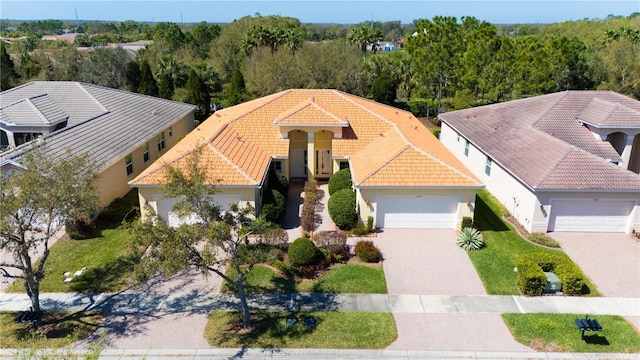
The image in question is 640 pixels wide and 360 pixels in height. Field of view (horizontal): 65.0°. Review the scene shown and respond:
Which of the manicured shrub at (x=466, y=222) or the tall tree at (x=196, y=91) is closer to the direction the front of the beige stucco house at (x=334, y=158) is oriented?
the manicured shrub

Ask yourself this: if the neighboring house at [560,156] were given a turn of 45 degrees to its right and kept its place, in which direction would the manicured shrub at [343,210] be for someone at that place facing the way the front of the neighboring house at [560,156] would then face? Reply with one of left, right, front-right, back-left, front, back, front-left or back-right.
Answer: front

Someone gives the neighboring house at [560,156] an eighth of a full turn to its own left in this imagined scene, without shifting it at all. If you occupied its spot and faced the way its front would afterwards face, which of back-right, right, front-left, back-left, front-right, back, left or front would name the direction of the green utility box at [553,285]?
front-right

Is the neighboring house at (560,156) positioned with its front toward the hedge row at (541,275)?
yes

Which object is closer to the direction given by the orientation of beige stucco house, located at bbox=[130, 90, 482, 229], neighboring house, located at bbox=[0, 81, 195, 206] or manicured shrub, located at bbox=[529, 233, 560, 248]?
the manicured shrub

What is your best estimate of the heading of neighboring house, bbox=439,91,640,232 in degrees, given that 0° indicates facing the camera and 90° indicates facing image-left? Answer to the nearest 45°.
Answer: approximately 0°

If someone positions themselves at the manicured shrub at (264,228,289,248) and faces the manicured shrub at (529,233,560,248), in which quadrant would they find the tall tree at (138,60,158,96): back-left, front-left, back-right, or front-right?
back-left

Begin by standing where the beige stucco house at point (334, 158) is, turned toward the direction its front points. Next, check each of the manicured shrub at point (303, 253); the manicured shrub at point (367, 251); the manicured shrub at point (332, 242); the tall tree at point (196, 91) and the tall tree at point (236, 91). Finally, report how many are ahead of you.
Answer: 3

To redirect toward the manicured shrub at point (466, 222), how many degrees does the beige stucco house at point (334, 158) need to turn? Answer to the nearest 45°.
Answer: approximately 45° to its left

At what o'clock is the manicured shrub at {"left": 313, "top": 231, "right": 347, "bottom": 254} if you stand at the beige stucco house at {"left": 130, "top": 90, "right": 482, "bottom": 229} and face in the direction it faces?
The manicured shrub is roughly at 12 o'clock from the beige stucco house.

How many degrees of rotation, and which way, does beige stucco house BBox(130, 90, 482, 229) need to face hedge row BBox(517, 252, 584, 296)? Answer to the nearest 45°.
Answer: approximately 45° to its left

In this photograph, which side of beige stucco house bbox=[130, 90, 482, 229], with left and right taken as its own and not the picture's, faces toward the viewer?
front

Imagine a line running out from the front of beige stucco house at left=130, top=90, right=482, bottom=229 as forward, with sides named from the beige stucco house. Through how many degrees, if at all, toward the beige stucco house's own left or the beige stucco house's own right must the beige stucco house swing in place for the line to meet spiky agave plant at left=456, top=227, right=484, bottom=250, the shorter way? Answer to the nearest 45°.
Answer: approximately 45° to the beige stucco house's own left

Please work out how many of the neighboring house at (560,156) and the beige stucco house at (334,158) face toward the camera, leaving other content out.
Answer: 2

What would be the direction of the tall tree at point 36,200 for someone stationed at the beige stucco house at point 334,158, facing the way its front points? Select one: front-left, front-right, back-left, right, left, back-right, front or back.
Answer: front-right

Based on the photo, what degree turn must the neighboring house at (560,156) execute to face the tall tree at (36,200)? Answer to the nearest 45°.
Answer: approximately 45° to its right

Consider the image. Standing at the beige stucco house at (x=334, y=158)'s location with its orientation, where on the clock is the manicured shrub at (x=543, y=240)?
The manicured shrub is roughly at 10 o'clock from the beige stucco house.

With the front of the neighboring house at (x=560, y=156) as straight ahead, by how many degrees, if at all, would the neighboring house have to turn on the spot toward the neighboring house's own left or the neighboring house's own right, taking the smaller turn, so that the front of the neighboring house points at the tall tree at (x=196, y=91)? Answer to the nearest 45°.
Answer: approximately 90° to the neighboring house's own right
